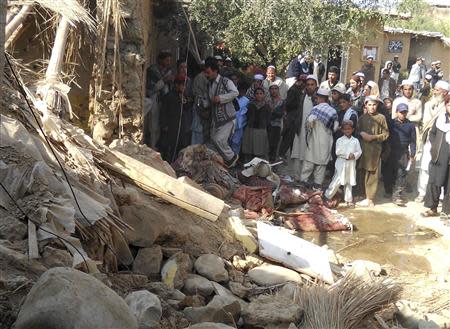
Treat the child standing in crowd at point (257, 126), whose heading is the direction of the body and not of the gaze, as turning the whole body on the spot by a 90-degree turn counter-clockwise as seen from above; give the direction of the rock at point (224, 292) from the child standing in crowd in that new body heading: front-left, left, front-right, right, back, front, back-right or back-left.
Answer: right

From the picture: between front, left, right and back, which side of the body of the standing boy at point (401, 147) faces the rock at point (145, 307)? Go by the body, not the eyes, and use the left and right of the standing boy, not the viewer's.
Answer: front

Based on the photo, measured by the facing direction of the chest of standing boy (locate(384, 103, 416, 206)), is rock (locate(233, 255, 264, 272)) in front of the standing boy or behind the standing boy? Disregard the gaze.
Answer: in front

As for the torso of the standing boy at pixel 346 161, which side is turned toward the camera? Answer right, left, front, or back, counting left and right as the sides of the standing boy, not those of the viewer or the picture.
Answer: front

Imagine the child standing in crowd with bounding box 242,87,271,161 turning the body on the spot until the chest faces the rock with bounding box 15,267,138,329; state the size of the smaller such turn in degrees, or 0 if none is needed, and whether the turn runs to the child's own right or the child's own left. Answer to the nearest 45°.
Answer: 0° — they already face it

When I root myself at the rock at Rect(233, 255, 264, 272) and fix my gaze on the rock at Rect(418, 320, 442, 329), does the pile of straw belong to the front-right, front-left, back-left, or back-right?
front-right

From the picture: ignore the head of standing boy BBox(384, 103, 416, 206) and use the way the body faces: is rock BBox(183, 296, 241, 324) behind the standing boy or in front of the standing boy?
in front

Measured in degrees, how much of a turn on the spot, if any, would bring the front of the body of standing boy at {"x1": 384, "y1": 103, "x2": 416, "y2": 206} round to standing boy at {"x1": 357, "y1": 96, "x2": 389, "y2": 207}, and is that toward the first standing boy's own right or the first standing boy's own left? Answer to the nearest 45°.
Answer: approximately 45° to the first standing boy's own right

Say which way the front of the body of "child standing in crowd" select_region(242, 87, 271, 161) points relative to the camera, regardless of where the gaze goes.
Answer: toward the camera

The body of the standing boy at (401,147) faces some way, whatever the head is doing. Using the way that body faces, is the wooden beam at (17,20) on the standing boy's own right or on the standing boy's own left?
on the standing boy's own right

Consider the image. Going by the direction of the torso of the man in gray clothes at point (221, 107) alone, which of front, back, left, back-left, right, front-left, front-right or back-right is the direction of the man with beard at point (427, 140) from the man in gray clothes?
back-left

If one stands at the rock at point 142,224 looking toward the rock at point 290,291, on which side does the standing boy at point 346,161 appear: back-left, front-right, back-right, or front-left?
front-left
